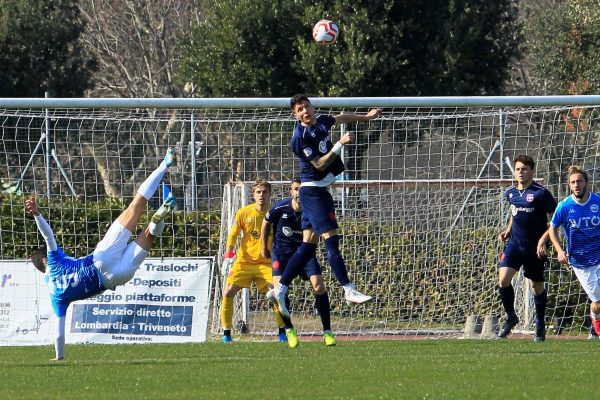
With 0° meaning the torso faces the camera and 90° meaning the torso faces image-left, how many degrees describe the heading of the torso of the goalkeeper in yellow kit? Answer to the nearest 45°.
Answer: approximately 0°

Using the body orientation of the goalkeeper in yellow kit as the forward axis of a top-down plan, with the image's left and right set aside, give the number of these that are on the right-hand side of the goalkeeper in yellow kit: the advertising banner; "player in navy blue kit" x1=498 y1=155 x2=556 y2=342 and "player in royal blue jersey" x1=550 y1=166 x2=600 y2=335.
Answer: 1

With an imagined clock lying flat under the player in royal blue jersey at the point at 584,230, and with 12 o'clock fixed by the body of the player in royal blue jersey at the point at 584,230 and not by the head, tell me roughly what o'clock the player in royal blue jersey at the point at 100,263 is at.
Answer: the player in royal blue jersey at the point at 100,263 is roughly at 2 o'clock from the player in royal blue jersey at the point at 584,230.

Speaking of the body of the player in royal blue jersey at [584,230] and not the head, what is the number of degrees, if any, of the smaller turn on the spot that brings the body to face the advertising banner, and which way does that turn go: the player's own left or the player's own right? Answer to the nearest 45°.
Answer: approximately 90° to the player's own right

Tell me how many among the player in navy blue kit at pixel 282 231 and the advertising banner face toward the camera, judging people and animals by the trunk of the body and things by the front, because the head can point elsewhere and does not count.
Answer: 2

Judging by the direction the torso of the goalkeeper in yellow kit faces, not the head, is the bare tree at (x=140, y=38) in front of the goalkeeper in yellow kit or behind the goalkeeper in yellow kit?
behind

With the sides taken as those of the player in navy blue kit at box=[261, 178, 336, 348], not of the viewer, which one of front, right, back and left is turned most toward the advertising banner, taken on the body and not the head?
right

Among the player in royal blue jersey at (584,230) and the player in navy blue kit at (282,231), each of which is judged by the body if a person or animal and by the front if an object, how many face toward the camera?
2
